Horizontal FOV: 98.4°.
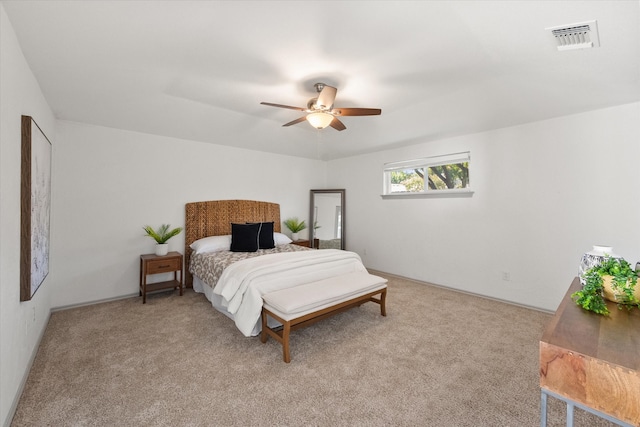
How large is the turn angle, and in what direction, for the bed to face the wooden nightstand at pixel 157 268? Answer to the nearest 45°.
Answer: approximately 135° to its right

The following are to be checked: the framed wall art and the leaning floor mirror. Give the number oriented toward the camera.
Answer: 1

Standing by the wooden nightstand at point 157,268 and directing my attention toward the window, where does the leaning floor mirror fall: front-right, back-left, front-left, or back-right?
front-left

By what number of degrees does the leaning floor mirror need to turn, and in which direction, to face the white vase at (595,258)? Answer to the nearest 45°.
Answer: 0° — it already faces it

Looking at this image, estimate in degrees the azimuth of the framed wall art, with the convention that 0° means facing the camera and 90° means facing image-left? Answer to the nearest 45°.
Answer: approximately 270°

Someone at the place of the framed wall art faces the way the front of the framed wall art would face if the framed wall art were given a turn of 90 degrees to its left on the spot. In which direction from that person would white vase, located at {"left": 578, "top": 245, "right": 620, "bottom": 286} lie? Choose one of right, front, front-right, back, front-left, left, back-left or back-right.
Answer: back-right

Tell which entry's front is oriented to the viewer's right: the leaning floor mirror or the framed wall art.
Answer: the framed wall art

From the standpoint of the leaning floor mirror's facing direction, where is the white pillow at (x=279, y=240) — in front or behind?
in front

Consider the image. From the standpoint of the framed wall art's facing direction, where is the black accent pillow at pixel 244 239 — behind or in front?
in front

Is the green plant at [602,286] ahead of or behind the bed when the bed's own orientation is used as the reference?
ahead

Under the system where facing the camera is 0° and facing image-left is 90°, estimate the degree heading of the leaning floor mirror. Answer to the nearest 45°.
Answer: approximately 0°

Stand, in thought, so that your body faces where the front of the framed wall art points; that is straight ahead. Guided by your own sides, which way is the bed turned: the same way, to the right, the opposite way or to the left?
to the right
